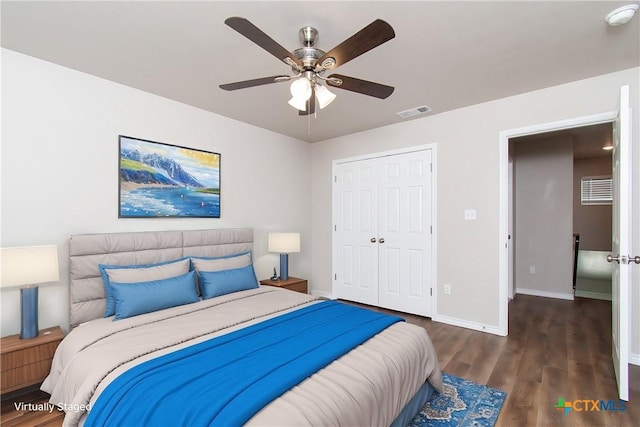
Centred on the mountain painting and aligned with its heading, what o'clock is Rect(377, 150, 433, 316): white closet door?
The white closet door is roughly at 11 o'clock from the mountain painting.

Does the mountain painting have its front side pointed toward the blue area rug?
yes

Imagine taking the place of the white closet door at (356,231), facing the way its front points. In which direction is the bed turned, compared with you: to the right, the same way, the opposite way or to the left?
to the left

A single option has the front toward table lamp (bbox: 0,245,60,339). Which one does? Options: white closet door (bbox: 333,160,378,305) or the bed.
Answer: the white closet door

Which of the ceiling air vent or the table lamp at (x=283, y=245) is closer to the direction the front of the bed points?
the ceiling air vent

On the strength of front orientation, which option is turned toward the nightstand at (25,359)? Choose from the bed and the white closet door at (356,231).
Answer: the white closet door

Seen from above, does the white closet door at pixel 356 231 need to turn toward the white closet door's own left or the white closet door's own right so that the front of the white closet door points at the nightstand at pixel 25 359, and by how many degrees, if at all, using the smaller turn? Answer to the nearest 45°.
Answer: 0° — it already faces it

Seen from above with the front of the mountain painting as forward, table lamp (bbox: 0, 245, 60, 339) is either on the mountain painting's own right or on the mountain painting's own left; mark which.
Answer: on the mountain painting's own right

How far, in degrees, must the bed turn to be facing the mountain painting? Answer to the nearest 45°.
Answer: approximately 135° to its left

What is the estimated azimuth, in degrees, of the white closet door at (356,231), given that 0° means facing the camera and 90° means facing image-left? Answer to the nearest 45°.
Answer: approximately 45°

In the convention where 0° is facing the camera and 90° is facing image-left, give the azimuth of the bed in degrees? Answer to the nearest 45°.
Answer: approximately 315°

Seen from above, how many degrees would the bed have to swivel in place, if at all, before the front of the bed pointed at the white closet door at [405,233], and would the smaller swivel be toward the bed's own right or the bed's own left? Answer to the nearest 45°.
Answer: approximately 90° to the bed's own left

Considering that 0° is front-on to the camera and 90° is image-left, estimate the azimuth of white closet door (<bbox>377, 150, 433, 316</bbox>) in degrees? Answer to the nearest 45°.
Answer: approximately 45°
